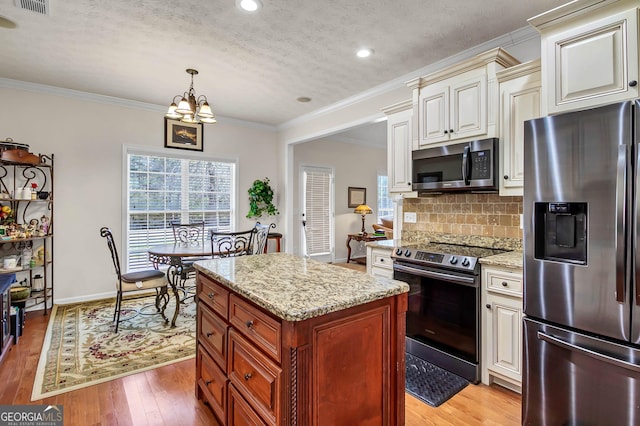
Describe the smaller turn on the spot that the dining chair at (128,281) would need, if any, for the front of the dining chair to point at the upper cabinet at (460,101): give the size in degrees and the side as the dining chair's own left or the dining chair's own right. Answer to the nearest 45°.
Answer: approximately 45° to the dining chair's own right

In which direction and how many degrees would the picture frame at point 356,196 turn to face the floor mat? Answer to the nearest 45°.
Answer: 0° — it already faces it

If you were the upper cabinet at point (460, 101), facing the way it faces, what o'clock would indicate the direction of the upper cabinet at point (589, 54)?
the upper cabinet at point (589, 54) is roughly at 9 o'clock from the upper cabinet at point (460, 101).

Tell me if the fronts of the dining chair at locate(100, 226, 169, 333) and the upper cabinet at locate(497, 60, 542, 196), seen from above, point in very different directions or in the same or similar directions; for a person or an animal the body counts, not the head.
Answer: very different directions

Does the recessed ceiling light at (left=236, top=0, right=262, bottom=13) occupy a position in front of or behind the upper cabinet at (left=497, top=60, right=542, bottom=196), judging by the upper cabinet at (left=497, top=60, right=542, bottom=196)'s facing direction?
in front

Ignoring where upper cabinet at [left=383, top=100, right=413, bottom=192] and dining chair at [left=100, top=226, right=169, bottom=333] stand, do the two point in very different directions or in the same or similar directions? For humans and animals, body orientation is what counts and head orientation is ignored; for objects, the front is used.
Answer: very different directions

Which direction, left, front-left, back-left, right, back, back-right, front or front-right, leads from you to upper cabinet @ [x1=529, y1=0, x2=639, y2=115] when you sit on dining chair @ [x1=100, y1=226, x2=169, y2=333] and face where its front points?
front-right
